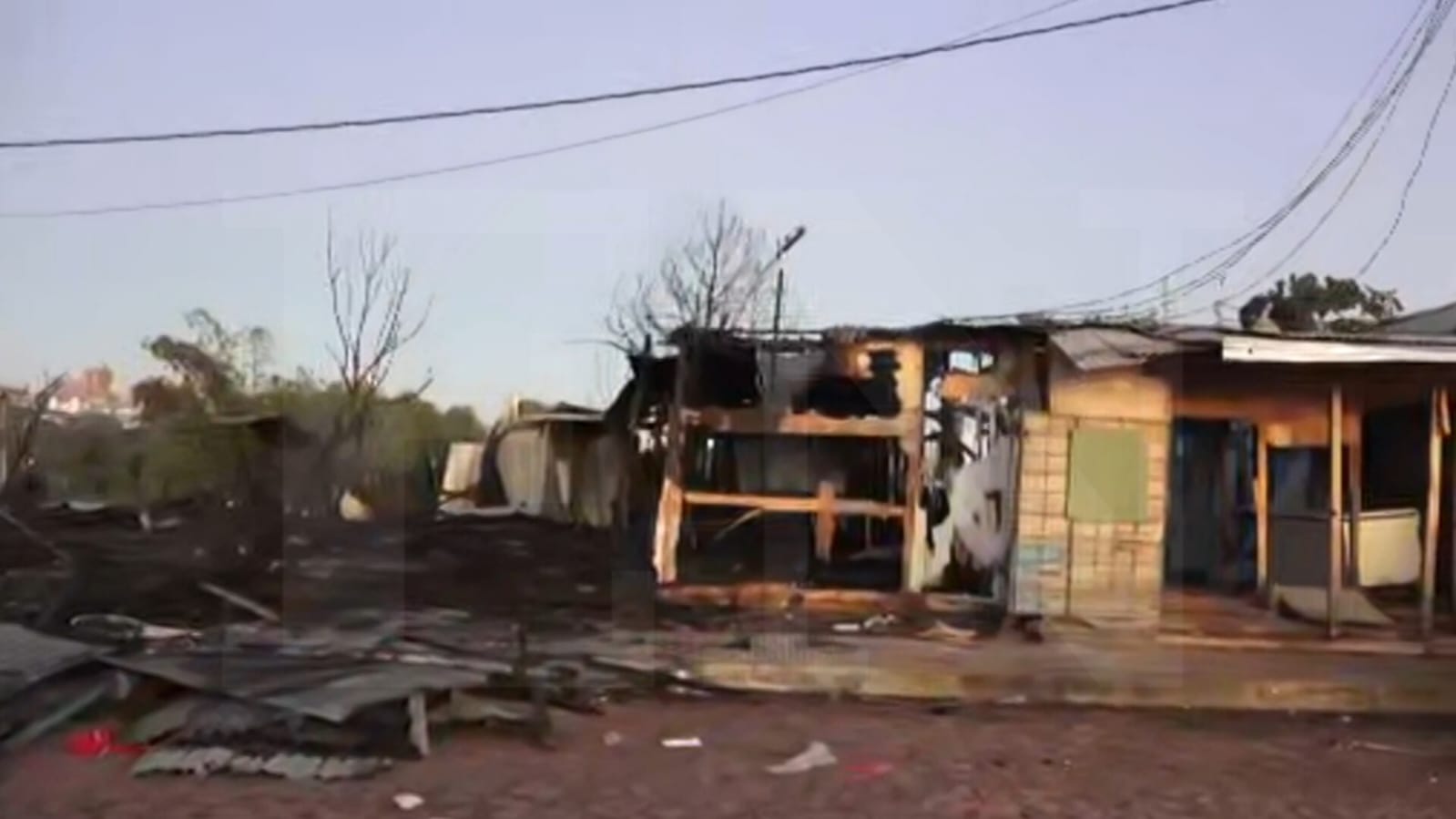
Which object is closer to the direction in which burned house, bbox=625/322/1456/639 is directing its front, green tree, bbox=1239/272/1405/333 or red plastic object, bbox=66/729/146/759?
the red plastic object

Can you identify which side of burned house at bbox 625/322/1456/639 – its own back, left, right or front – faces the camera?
front

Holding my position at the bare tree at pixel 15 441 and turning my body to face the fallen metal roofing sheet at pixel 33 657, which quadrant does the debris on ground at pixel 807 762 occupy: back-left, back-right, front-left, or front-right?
front-left

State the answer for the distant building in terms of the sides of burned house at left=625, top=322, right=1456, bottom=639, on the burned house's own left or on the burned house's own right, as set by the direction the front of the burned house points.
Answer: on the burned house's own right

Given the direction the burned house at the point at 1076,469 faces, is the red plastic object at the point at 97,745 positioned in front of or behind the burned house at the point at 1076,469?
in front

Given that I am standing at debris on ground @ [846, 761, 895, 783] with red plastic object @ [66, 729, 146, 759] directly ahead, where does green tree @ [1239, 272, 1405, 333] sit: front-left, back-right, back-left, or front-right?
back-right

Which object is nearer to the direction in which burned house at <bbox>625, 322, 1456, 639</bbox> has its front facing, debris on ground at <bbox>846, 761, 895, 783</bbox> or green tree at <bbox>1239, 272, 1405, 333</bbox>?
the debris on ground

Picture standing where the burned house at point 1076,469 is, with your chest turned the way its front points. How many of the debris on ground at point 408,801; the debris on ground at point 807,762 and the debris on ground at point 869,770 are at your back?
0

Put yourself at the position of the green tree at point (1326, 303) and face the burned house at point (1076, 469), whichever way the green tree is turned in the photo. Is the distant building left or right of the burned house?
right

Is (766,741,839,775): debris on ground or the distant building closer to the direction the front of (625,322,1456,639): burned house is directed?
the debris on ground

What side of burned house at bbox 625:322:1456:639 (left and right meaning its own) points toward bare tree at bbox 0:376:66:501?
right

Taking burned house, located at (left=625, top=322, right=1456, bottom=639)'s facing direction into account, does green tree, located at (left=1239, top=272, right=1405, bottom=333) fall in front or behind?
behind

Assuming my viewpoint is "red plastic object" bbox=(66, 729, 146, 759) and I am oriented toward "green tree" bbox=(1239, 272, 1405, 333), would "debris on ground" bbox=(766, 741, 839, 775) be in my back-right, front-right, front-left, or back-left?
front-right

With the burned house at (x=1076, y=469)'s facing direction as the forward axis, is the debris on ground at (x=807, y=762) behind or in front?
in front

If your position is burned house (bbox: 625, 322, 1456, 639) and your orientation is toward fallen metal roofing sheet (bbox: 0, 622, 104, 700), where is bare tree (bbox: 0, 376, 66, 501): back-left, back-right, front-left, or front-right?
front-right

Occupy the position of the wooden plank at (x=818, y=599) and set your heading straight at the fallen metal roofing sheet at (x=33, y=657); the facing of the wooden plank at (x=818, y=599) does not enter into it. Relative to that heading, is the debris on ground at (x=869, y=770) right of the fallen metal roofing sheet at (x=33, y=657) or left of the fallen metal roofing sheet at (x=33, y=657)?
left

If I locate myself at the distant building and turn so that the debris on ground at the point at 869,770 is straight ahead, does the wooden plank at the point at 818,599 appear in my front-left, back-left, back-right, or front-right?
front-left

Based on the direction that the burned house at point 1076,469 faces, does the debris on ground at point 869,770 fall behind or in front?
in front

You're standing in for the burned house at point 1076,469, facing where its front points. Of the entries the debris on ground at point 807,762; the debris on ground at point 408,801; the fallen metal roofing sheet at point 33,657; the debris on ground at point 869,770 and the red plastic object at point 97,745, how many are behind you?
0

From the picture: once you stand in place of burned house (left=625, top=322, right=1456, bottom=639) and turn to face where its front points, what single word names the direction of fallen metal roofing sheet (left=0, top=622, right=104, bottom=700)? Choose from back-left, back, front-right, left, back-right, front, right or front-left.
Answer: front-right
